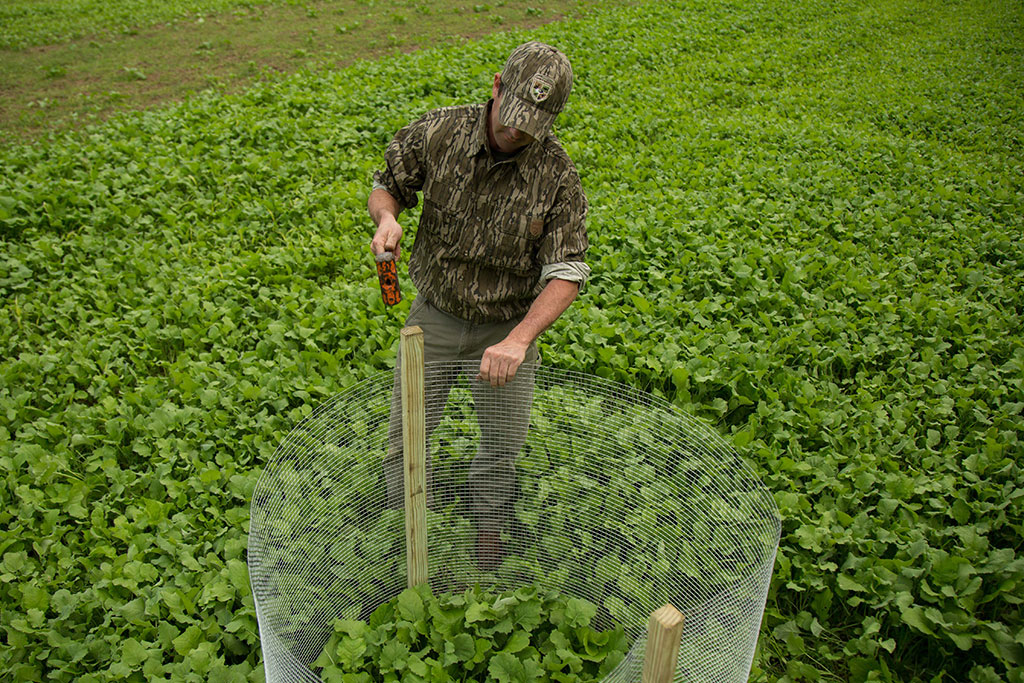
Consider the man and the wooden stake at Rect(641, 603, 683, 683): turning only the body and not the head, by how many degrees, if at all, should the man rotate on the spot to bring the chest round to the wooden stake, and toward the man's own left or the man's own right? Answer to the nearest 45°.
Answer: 0° — they already face it

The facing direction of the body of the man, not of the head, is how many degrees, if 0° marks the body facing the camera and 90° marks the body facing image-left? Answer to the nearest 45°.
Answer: approximately 0°
